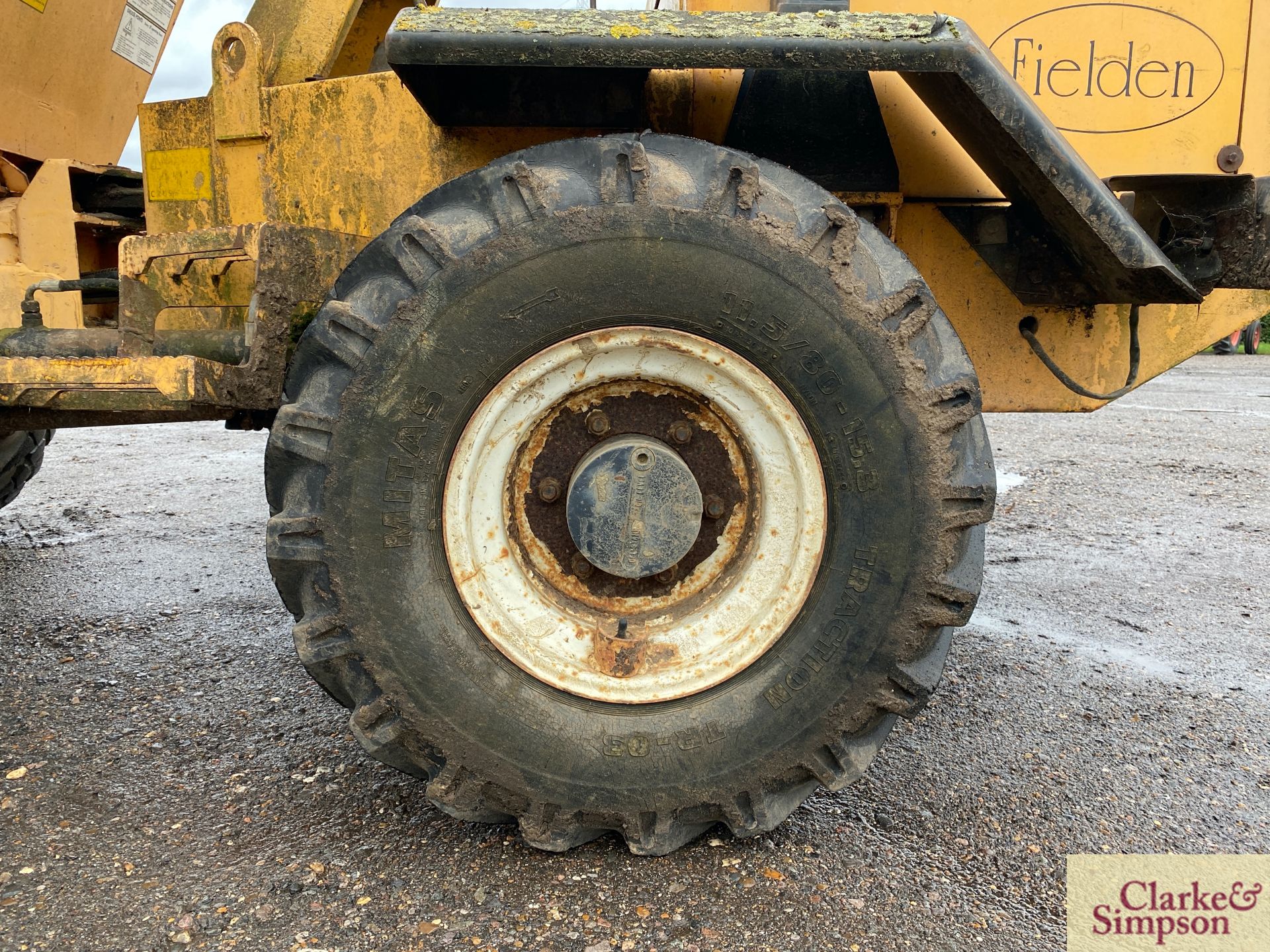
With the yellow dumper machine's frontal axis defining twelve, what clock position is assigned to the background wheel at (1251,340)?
The background wheel is roughly at 4 o'clock from the yellow dumper machine.

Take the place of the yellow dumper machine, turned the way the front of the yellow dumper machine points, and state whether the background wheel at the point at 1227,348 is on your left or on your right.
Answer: on your right

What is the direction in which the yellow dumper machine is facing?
to the viewer's left
